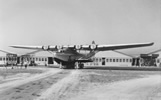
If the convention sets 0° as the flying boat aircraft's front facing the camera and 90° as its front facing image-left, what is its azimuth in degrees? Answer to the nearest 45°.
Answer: approximately 45°
